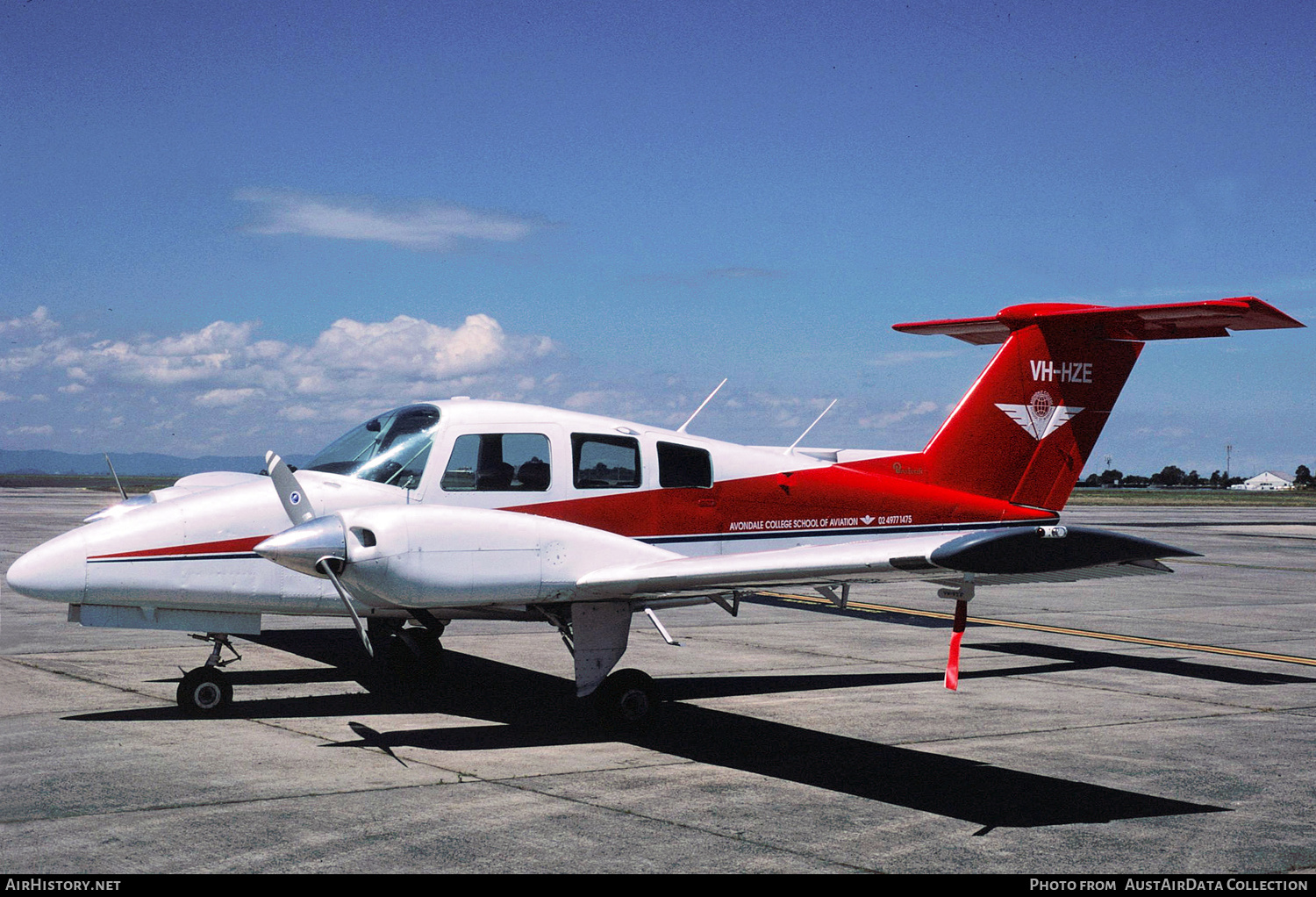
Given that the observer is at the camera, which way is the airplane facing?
facing the viewer and to the left of the viewer
